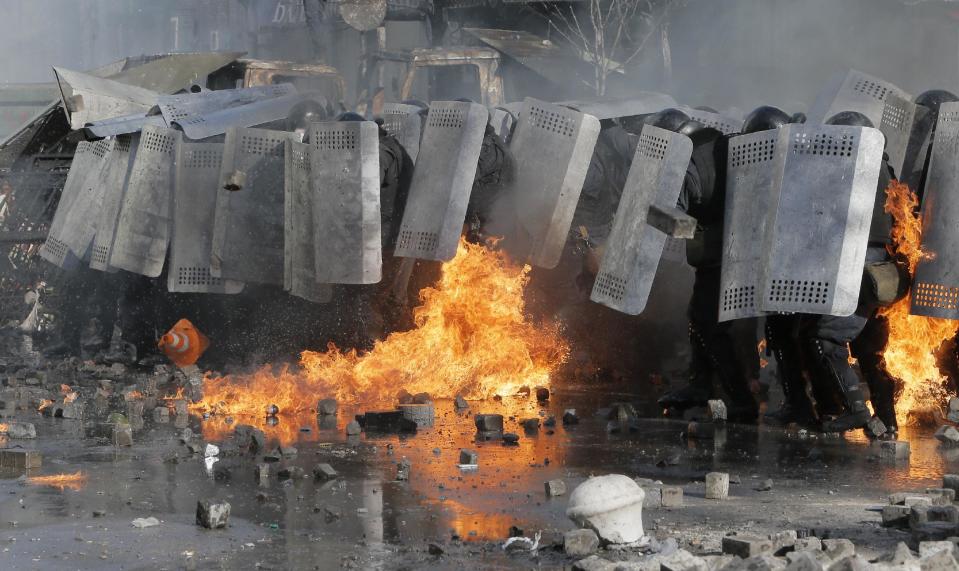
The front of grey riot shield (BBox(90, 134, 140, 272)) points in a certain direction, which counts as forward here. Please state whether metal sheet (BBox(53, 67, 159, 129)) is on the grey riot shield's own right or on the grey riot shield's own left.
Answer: on the grey riot shield's own right

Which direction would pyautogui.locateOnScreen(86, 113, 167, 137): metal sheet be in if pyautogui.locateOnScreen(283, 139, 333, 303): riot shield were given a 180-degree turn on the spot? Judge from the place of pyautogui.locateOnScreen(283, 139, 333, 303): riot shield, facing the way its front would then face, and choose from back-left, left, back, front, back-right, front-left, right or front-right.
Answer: left

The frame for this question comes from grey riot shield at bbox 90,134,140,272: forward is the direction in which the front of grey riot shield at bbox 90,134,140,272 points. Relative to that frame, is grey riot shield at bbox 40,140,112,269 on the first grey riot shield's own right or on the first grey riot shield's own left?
on the first grey riot shield's own right

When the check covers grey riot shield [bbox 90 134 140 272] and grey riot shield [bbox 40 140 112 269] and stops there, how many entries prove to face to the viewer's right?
0

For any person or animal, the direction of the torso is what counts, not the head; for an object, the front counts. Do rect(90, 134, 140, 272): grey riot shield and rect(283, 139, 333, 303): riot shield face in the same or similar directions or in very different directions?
same or similar directions

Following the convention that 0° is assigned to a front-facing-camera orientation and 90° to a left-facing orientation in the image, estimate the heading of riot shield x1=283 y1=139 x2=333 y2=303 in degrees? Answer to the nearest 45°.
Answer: approximately 45°

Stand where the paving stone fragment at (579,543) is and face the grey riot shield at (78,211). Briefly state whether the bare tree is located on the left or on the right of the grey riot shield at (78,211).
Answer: right

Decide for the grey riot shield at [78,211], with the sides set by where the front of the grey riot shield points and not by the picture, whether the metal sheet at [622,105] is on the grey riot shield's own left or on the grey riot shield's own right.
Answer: on the grey riot shield's own left

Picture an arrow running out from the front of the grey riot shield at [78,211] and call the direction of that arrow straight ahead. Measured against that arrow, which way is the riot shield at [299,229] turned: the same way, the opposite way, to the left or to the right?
the same way

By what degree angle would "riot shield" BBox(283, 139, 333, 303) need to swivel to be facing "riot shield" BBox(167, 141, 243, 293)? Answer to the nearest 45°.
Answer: approximately 90° to its right

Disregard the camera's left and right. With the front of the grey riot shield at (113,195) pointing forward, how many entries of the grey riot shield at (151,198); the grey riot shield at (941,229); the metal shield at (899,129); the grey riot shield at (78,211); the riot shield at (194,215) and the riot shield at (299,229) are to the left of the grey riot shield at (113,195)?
5

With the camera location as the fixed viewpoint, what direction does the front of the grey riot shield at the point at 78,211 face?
facing the viewer and to the left of the viewer

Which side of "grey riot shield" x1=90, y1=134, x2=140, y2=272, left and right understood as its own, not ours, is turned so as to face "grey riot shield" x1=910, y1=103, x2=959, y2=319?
left

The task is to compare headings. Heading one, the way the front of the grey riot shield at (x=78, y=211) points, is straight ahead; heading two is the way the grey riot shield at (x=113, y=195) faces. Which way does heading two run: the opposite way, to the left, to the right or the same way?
the same way

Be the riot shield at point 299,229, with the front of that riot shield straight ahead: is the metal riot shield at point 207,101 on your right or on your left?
on your right

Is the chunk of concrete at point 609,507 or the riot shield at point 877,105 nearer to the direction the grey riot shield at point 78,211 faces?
the chunk of concrete

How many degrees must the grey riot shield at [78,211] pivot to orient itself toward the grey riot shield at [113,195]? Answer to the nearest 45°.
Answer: approximately 45° to its left
